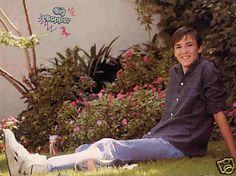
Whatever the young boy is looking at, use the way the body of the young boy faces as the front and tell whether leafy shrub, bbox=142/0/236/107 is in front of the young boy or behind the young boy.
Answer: behind

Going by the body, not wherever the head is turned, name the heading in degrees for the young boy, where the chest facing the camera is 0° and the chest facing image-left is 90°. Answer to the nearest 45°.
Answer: approximately 45°

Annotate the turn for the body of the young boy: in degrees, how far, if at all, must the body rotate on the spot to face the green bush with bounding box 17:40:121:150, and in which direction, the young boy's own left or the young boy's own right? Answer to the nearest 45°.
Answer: approximately 90° to the young boy's own right

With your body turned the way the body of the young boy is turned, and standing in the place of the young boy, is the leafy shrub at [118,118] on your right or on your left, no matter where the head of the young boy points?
on your right

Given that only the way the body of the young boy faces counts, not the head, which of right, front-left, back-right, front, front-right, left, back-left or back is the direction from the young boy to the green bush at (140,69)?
back-right
